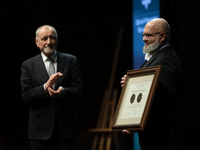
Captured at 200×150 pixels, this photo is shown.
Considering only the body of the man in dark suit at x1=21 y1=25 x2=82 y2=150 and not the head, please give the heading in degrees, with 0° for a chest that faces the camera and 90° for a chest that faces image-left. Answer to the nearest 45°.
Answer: approximately 0°

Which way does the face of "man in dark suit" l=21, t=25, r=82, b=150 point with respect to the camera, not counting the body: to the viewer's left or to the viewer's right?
to the viewer's right

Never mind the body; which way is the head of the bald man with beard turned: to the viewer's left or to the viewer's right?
to the viewer's left
